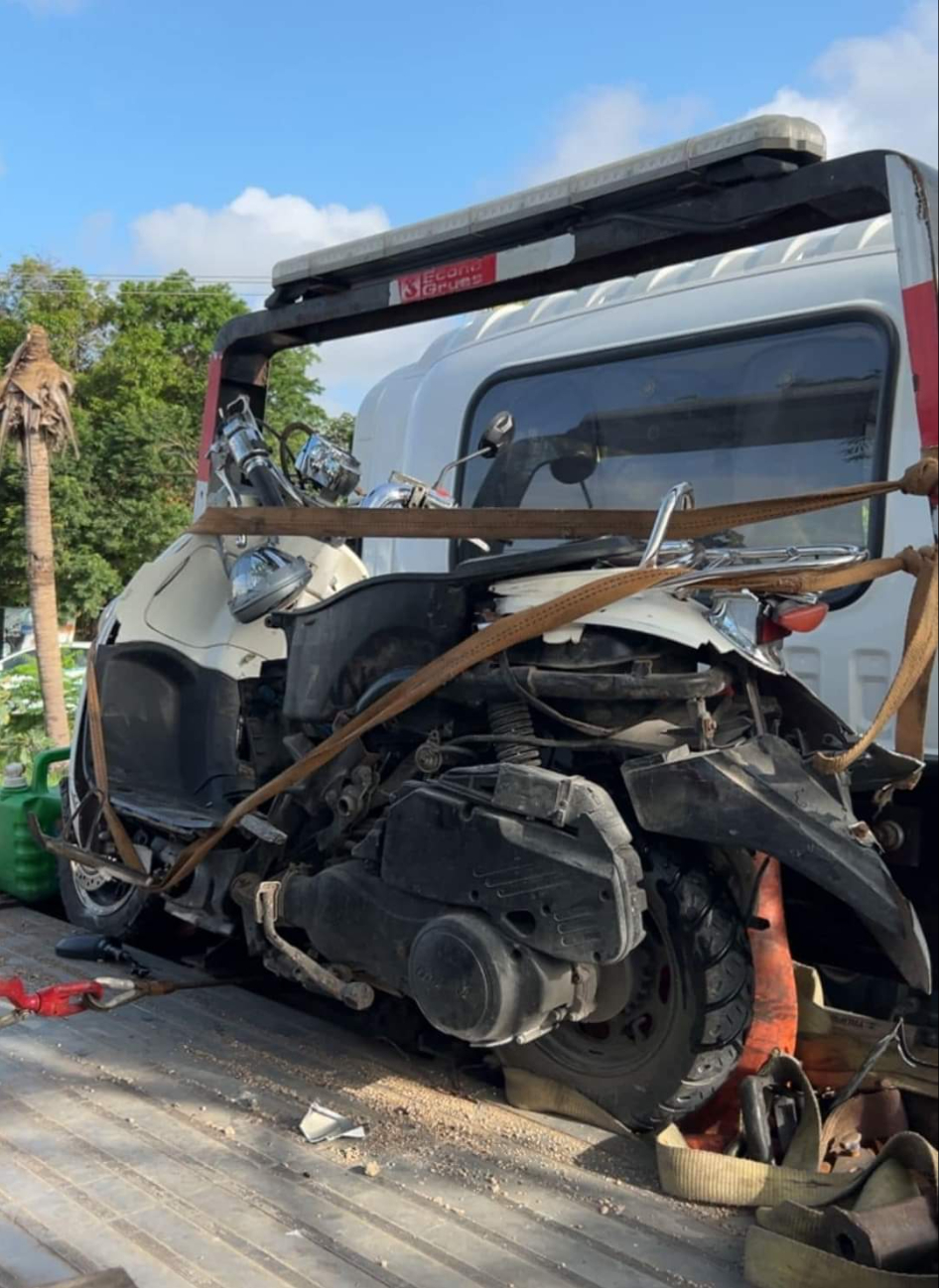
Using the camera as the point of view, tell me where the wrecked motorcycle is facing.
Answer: facing away from the viewer and to the left of the viewer

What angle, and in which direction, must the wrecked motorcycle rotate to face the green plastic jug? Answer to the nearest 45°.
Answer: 0° — it already faces it

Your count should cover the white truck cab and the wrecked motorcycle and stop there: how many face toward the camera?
0

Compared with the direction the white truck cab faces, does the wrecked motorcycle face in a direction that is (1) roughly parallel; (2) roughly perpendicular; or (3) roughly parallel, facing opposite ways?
roughly perpendicular

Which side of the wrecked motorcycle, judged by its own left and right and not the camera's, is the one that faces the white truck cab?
right

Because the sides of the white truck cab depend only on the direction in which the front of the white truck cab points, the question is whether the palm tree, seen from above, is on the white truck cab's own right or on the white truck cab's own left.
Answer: on the white truck cab's own left

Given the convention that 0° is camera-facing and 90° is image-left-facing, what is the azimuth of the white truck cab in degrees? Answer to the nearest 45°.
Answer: approximately 225°

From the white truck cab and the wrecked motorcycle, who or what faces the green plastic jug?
the wrecked motorcycle

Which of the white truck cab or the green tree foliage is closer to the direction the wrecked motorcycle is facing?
the green tree foliage
